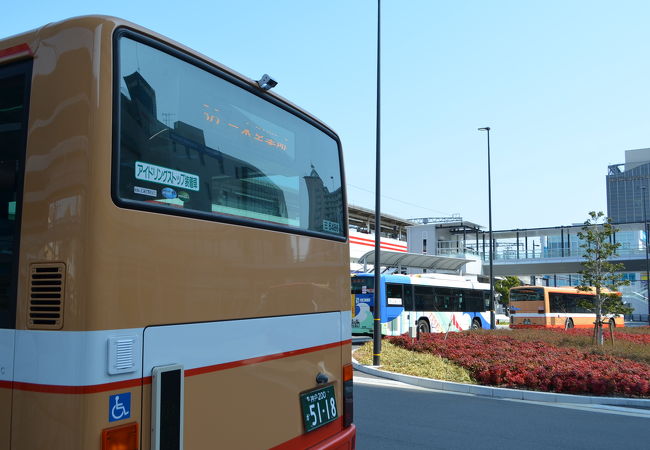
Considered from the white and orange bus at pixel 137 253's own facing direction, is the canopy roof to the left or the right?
on its right

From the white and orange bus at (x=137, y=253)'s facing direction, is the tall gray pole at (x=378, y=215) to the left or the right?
on its right

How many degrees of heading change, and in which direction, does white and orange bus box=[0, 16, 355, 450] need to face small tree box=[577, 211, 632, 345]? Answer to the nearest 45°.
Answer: approximately 90° to its right

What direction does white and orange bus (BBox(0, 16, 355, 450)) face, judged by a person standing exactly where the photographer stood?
facing away from the viewer and to the left of the viewer

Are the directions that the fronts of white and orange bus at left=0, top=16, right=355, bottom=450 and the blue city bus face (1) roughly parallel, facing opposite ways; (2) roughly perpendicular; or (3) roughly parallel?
roughly perpendicular

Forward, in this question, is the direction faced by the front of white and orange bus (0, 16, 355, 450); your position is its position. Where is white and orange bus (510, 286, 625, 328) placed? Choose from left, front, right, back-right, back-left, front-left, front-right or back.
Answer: right
